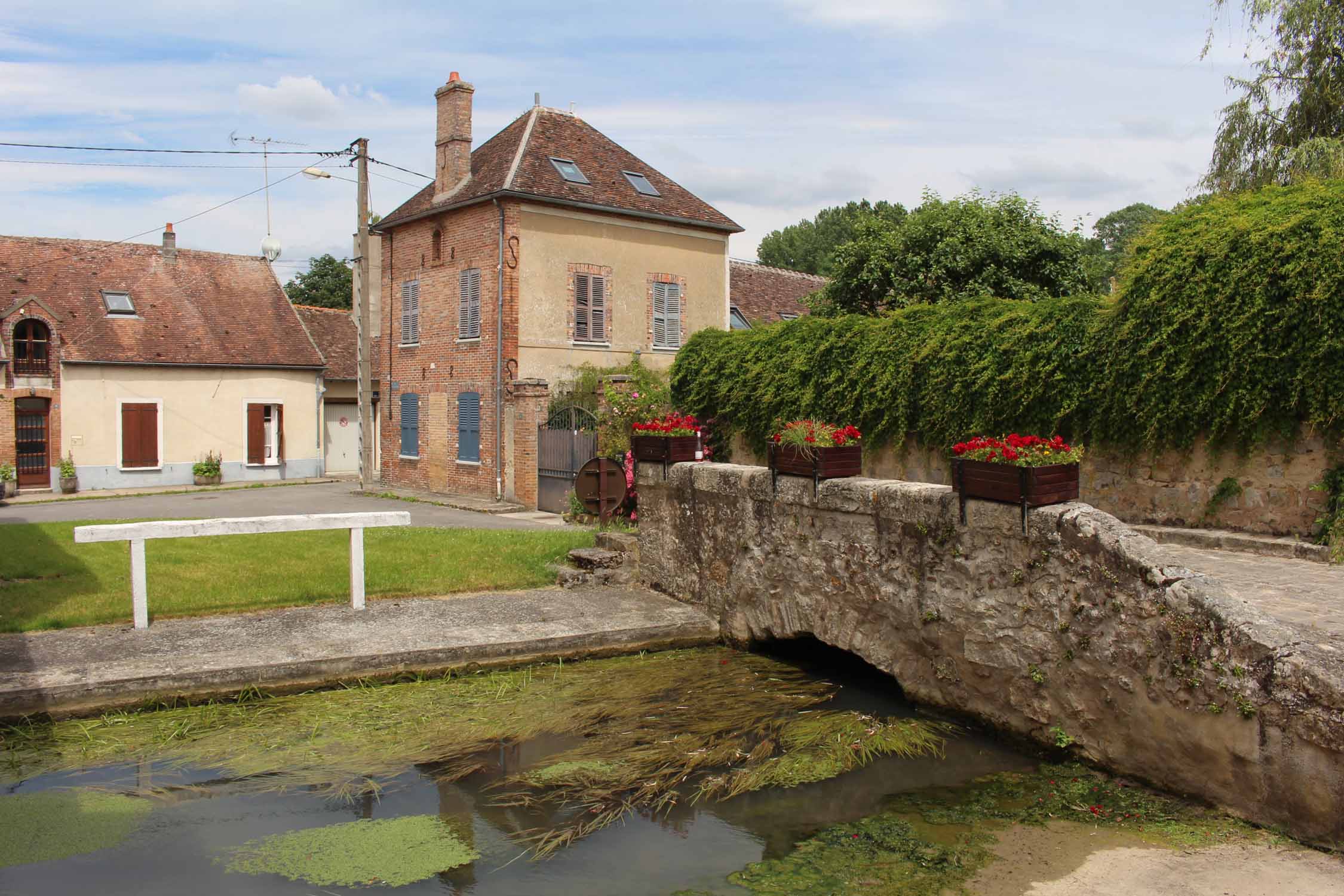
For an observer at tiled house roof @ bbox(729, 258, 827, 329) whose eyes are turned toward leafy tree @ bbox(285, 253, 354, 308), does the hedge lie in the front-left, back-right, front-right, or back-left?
back-left

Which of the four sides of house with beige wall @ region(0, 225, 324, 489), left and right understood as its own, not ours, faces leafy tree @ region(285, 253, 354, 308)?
back

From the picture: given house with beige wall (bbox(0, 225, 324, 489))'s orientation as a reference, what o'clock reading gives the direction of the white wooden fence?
The white wooden fence is roughly at 12 o'clock from the house with beige wall.

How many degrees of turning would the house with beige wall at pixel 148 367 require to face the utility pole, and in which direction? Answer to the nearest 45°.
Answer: approximately 45° to its left

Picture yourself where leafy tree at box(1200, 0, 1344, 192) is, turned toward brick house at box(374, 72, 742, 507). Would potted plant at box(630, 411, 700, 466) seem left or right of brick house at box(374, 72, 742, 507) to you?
left

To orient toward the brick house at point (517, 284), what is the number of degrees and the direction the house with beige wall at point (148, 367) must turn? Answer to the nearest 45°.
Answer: approximately 45° to its left

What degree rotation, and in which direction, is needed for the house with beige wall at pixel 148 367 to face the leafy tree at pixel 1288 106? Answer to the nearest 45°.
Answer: approximately 45° to its left

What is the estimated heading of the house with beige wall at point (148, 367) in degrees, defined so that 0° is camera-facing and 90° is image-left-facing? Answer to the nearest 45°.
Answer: approximately 0°

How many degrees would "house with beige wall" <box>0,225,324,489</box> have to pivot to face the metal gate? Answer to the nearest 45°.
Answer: approximately 45° to its left

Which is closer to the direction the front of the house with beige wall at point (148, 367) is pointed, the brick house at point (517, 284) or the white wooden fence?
the white wooden fence
